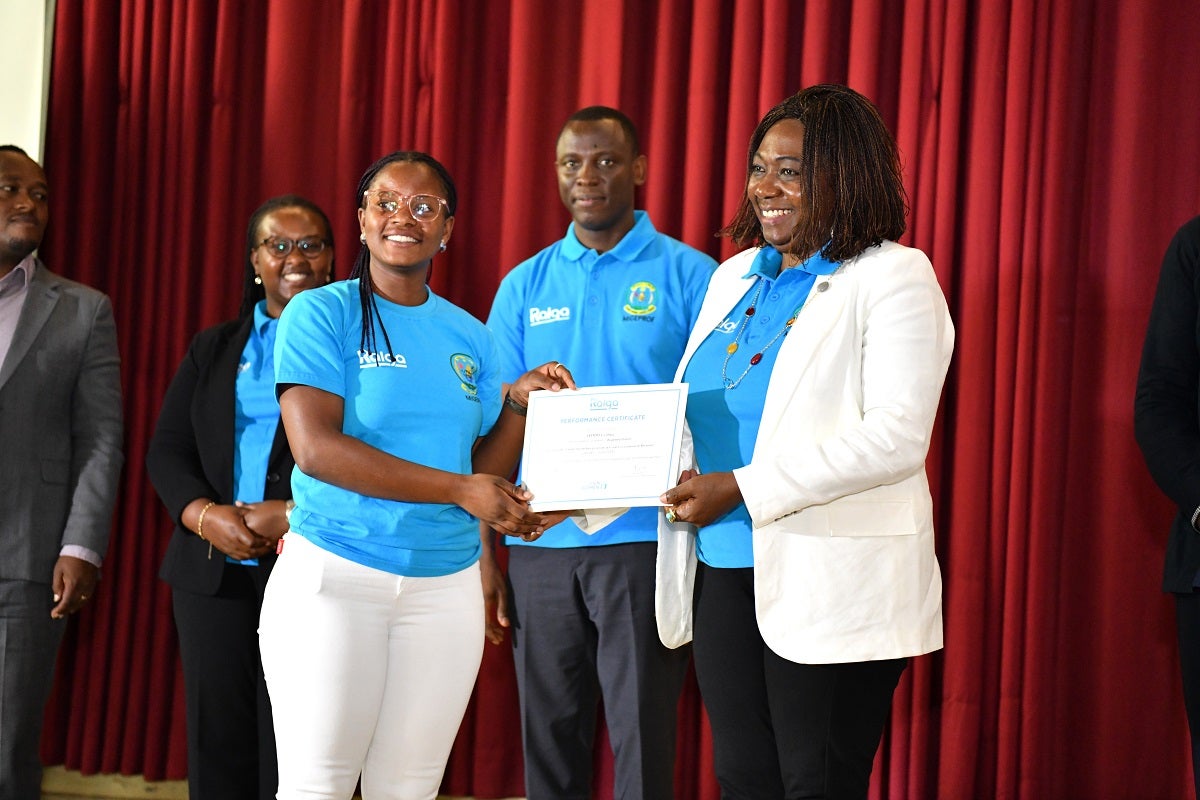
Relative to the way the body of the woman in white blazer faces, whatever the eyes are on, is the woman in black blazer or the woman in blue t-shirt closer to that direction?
the woman in blue t-shirt

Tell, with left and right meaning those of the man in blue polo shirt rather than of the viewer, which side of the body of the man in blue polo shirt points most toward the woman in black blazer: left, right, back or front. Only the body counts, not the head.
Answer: right

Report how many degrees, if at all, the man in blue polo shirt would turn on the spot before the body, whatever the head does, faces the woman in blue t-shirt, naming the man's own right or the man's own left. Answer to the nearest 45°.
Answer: approximately 45° to the man's own right

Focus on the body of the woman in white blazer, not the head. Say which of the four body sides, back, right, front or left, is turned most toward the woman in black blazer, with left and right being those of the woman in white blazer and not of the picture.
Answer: right

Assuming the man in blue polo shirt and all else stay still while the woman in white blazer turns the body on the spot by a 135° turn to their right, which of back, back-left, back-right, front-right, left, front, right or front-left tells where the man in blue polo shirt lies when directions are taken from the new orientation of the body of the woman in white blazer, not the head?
front-left

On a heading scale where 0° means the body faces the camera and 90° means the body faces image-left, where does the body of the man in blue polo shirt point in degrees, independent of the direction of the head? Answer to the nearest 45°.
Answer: approximately 0°

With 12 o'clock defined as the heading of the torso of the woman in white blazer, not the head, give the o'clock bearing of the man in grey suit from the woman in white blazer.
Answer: The man in grey suit is roughly at 2 o'clock from the woman in white blazer.

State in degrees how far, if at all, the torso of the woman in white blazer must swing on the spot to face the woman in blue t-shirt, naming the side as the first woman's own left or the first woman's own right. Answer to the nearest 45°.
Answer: approximately 45° to the first woman's own right
